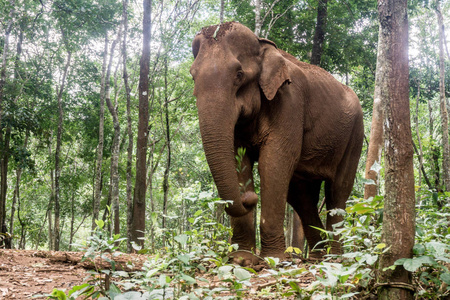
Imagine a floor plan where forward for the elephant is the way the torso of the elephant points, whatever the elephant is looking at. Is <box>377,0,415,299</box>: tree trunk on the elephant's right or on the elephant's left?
on the elephant's left

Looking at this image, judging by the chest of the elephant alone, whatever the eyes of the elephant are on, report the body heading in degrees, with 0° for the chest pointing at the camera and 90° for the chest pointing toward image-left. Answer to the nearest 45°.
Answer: approximately 45°

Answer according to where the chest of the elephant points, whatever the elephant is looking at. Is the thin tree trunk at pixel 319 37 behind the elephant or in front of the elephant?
behind

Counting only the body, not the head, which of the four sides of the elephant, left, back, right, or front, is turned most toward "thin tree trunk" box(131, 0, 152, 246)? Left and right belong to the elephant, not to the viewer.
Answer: right

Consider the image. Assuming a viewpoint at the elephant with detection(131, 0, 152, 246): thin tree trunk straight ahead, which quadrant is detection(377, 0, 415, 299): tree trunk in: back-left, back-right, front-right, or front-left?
back-left
